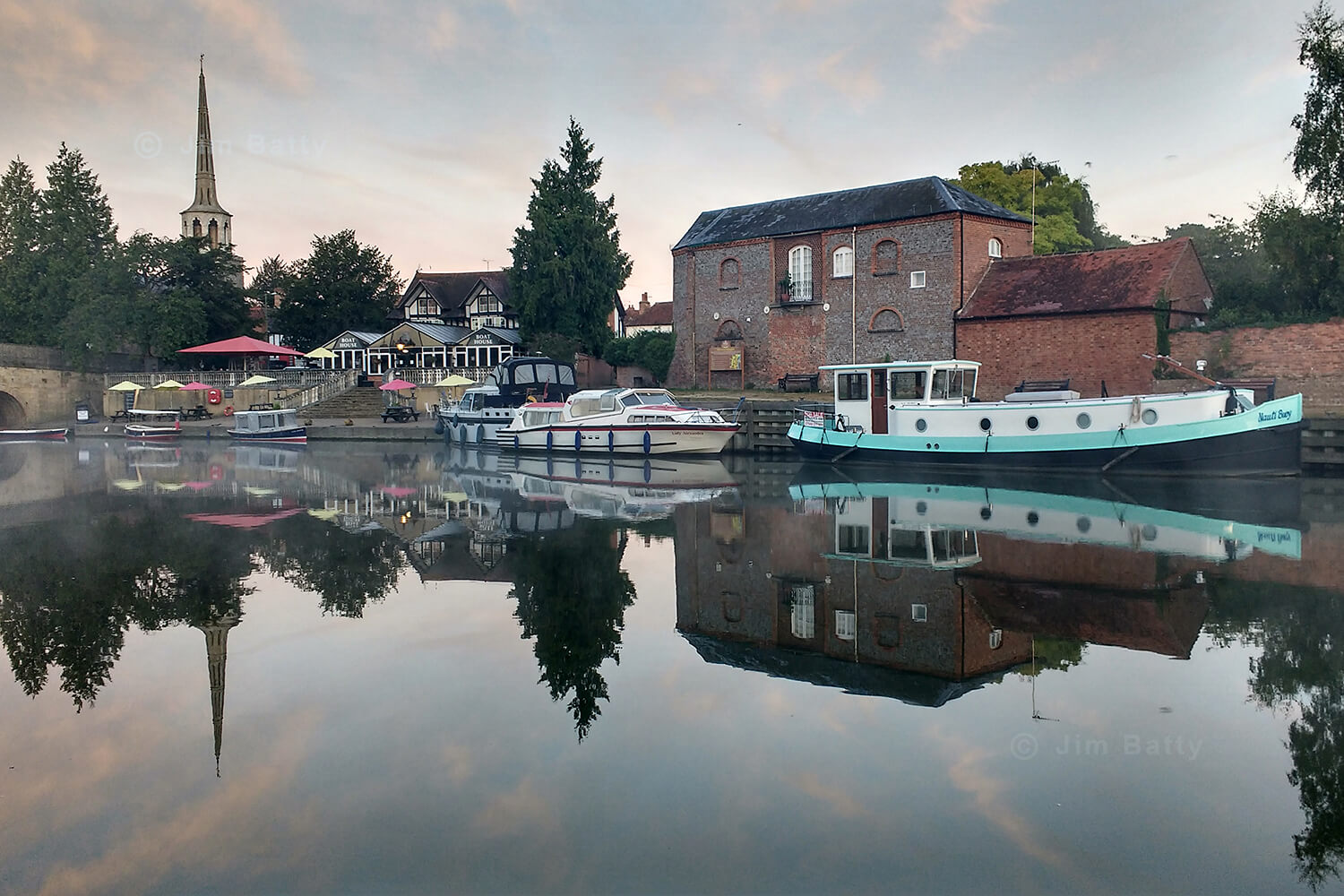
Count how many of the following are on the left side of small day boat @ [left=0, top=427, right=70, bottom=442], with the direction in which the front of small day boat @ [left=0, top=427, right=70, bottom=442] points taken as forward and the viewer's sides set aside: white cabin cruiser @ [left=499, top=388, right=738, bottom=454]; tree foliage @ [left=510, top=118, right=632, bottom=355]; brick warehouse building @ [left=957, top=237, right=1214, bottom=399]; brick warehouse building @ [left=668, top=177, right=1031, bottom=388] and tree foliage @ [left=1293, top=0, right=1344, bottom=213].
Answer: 0

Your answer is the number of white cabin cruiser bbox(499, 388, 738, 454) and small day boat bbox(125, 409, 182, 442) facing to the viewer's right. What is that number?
1

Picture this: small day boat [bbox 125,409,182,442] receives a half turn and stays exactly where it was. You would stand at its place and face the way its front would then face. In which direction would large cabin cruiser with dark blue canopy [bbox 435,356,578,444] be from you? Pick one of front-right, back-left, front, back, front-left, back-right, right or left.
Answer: front-right

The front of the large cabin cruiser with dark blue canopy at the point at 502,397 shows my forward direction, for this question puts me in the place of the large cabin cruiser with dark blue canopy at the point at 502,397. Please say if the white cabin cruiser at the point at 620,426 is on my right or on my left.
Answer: on my left

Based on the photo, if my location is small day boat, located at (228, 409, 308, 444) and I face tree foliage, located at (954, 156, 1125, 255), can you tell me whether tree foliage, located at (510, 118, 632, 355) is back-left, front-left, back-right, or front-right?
front-left

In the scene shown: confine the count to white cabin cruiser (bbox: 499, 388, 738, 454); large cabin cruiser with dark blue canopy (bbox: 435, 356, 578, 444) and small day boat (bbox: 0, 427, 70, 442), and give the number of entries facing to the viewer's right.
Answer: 2

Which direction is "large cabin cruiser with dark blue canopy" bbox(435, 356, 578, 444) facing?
to the viewer's left

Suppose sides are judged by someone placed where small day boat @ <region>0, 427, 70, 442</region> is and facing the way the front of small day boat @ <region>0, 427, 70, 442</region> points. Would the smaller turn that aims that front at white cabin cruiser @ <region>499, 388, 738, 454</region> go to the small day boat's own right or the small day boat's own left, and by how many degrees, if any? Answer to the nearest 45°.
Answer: approximately 45° to the small day boat's own right

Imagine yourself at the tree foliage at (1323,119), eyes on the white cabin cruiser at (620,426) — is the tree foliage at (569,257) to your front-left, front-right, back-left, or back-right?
front-right

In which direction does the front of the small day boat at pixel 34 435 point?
to the viewer's right

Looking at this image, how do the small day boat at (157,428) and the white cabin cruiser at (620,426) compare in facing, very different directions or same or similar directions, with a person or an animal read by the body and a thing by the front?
very different directions

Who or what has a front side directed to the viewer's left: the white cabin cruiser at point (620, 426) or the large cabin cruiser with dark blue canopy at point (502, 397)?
the large cabin cruiser with dark blue canopy at point (502, 397)

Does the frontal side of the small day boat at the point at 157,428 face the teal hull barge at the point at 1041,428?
no

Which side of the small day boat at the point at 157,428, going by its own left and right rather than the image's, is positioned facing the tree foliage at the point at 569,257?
back

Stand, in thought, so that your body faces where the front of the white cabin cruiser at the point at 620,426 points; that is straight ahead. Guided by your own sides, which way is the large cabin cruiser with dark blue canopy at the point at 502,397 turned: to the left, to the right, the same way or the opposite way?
the opposite way

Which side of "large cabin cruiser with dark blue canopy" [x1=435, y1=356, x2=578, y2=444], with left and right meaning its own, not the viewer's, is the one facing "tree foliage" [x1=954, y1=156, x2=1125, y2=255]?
back

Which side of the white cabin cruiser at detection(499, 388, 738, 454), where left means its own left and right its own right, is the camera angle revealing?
right

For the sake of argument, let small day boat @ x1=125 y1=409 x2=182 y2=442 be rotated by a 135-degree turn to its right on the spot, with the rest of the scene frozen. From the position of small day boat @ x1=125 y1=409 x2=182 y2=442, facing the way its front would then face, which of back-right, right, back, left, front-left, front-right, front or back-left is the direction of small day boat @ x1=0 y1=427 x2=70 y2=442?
left

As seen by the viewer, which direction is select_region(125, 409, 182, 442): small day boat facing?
to the viewer's left

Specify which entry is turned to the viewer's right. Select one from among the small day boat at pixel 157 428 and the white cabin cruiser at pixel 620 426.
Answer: the white cabin cruiser at pixel 620 426

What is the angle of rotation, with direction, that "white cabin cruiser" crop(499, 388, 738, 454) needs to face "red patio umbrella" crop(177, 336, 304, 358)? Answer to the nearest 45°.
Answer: approximately 135° to its left

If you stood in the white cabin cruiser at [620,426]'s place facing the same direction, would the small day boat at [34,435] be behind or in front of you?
behind
